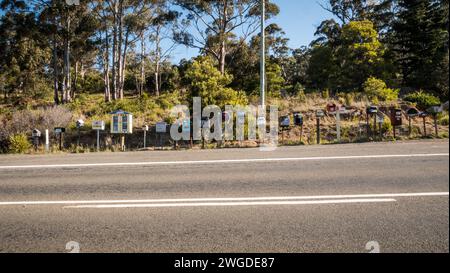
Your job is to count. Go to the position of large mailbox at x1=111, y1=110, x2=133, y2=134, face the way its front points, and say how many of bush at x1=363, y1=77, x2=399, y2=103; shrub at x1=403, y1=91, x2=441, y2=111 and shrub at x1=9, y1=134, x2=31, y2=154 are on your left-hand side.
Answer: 2

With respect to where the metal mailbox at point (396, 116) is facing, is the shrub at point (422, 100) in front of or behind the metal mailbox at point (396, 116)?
behind

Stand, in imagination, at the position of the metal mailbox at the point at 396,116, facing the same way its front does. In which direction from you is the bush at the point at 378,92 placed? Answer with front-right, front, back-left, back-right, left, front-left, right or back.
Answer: back

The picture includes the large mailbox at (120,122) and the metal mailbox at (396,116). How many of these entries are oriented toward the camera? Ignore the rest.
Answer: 2

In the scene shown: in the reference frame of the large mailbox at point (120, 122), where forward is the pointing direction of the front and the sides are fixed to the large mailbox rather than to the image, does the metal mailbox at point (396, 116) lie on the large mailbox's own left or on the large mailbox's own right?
on the large mailbox's own left

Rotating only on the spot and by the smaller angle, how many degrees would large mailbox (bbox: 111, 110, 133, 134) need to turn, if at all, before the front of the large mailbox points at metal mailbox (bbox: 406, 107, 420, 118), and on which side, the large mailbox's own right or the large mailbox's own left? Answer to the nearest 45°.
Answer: approximately 90° to the large mailbox's own left

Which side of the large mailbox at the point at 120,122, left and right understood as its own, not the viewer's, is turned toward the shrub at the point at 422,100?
left

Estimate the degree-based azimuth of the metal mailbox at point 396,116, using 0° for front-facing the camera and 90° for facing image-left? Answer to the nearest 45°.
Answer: approximately 0°

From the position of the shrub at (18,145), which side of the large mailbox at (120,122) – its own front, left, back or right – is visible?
right

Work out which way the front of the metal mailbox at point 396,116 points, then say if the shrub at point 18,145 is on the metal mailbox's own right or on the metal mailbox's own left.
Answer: on the metal mailbox's own right

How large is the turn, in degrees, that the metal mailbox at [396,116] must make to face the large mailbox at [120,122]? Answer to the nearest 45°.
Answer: approximately 45° to its right
